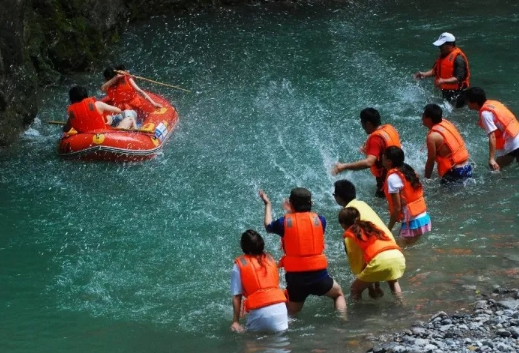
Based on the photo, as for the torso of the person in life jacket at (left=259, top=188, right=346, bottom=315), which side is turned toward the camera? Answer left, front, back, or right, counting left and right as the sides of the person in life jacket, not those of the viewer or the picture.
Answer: back

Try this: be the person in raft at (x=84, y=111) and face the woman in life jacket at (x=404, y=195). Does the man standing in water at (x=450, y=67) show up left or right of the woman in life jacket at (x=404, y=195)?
left

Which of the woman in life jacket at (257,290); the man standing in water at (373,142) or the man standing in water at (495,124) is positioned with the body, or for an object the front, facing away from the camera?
the woman in life jacket

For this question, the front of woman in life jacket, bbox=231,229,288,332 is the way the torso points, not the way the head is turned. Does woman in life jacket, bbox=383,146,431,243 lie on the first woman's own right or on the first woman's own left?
on the first woman's own right

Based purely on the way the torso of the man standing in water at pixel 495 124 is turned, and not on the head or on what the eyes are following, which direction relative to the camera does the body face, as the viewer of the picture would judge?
to the viewer's left

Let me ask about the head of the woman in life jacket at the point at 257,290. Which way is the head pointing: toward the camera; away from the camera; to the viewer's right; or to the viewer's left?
away from the camera

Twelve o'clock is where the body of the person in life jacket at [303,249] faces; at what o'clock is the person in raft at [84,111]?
The person in raft is roughly at 11 o'clock from the person in life jacket.

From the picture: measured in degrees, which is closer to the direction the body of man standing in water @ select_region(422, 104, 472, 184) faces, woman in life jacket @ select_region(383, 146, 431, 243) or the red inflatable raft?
the red inflatable raft

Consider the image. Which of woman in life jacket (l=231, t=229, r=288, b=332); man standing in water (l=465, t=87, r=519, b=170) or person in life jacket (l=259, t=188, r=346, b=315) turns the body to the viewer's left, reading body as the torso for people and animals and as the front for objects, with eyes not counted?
the man standing in water

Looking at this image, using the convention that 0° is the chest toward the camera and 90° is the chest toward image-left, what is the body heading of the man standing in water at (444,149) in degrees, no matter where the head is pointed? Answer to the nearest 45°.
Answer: approximately 135°

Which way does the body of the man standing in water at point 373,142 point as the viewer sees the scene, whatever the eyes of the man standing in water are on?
to the viewer's left
